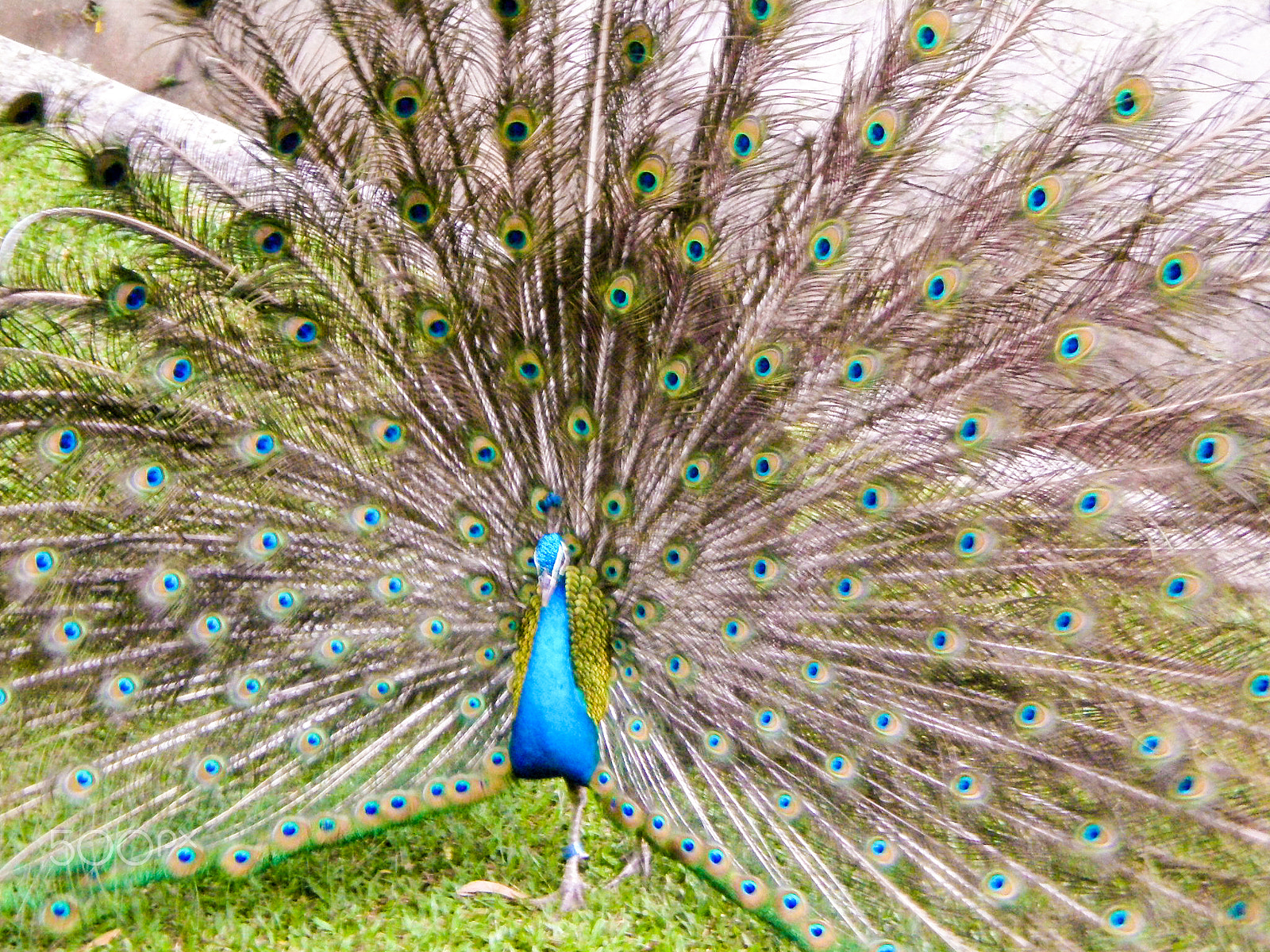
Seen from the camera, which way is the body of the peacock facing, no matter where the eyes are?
toward the camera
